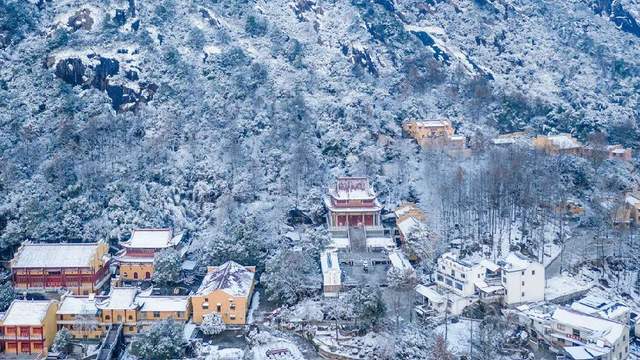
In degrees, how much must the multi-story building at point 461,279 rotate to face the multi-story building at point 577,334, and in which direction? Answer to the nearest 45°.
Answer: approximately 90° to its left

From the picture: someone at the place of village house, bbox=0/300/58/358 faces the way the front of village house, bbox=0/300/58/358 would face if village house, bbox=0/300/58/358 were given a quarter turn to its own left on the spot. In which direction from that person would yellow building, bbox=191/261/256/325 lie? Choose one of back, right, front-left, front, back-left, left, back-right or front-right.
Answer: front

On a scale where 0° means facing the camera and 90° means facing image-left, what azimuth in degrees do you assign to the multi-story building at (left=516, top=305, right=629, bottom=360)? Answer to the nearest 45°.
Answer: approximately 45°

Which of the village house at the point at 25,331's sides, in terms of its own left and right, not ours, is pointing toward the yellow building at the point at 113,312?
left

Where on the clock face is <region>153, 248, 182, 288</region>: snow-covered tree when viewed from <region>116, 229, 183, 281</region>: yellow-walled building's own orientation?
The snow-covered tree is roughly at 11 o'clock from the yellow-walled building.
